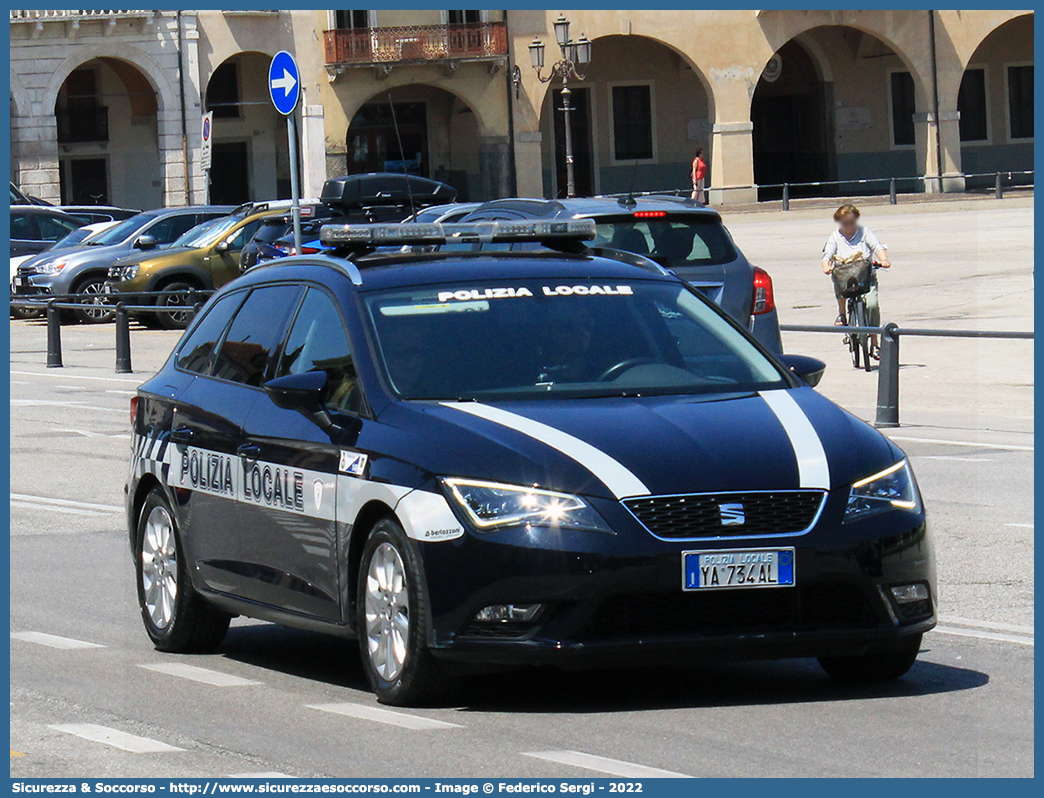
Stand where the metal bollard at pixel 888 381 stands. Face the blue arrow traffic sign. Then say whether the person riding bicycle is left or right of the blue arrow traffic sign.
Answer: right

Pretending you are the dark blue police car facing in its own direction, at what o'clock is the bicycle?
The bicycle is roughly at 8 o'clock from the dark blue police car.

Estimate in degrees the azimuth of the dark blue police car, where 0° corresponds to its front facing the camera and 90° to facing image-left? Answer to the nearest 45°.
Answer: approximately 315°

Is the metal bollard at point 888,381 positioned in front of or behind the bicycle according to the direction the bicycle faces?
in front

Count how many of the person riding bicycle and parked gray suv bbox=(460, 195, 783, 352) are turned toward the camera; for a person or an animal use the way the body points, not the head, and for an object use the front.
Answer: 1

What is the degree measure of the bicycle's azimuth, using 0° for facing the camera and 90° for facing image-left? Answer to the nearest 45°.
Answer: approximately 0°

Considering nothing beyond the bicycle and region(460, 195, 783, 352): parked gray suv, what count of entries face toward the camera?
1
